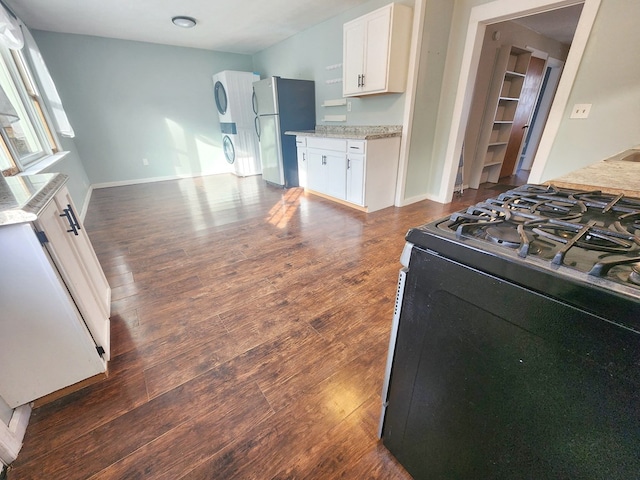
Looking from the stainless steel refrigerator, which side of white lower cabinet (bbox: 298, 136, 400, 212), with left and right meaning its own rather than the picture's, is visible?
right

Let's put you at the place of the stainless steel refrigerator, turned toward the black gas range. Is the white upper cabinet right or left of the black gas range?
left

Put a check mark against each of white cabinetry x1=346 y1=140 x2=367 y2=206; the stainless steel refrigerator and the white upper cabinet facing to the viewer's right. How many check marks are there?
0

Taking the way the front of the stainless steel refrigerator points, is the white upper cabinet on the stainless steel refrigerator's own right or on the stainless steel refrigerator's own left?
on the stainless steel refrigerator's own left

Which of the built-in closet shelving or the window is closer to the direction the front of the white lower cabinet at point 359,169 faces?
the window

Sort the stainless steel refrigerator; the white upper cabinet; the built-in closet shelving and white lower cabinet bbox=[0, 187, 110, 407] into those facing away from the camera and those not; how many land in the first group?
0

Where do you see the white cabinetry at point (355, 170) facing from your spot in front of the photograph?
facing the viewer and to the left of the viewer

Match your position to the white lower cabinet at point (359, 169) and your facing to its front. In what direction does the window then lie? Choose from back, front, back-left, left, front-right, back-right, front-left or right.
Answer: front-right

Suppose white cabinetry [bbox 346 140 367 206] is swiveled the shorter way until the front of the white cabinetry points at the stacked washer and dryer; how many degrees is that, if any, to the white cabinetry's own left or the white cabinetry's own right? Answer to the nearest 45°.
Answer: approximately 90° to the white cabinetry's own right

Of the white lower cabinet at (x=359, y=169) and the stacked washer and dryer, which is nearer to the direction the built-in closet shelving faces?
the white lower cabinet

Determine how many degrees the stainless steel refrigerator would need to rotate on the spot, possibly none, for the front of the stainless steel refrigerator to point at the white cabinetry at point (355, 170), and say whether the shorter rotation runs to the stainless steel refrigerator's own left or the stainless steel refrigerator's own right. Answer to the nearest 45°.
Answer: approximately 90° to the stainless steel refrigerator's own left

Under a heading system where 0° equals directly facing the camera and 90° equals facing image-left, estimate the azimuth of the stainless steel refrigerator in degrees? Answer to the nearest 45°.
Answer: approximately 45°

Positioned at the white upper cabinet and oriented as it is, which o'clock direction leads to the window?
The window is roughly at 1 o'clock from the white upper cabinet.

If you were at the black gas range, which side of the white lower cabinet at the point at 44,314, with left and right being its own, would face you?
front

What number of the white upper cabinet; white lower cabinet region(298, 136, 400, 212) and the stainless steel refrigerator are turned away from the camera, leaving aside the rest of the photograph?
0

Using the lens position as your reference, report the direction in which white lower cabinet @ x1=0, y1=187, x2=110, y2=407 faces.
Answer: facing the viewer and to the right of the viewer

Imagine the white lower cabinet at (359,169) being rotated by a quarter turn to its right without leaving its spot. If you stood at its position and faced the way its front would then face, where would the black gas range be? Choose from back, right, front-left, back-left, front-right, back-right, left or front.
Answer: back-left
